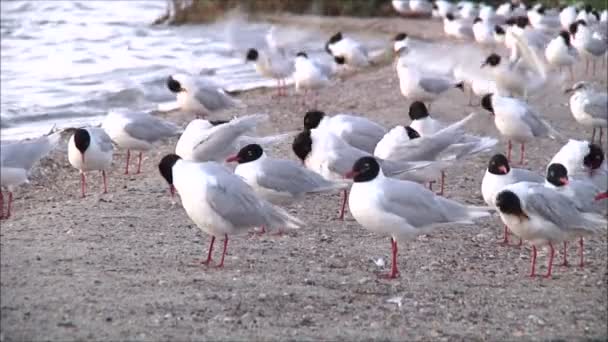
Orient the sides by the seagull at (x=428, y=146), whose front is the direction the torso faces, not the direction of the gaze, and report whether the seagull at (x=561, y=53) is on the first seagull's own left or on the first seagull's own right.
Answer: on the first seagull's own right

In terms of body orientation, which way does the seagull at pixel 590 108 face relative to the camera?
to the viewer's left

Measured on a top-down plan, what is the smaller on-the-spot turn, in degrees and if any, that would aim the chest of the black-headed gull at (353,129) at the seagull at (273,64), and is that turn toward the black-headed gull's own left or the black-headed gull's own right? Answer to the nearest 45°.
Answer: approximately 90° to the black-headed gull's own right

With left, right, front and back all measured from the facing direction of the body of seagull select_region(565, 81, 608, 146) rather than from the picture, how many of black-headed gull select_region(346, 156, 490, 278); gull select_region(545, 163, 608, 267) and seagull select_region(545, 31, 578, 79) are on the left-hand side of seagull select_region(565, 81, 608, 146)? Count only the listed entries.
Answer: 2

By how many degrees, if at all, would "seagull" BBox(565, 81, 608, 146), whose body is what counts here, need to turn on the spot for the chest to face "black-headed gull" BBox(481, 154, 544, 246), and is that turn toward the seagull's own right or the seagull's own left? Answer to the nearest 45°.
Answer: approximately 90° to the seagull's own left

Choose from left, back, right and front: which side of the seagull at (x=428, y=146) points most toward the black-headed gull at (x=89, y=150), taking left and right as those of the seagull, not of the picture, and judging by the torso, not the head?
front

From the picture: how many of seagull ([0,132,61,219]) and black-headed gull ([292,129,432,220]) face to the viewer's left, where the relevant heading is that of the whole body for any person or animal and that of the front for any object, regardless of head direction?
2

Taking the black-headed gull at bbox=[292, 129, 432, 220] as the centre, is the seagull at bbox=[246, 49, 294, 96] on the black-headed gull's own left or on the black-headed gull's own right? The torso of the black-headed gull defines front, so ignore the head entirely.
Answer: on the black-headed gull's own right

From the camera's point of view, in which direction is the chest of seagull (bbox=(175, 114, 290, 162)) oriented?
to the viewer's left

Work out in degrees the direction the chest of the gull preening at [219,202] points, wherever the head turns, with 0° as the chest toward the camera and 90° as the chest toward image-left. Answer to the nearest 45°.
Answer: approximately 90°

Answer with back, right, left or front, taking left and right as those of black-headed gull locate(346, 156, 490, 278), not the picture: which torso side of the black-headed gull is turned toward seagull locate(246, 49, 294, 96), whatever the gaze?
right

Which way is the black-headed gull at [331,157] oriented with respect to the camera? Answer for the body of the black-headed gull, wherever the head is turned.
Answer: to the viewer's left

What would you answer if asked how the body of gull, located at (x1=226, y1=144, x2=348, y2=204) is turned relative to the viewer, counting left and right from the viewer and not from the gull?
facing to the left of the viewer
